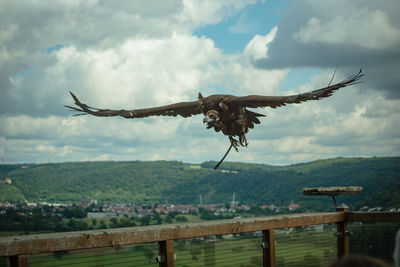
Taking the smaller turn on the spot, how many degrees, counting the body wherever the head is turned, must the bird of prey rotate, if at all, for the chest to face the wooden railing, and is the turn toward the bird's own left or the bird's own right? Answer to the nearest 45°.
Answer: approximately 45° to the bird's own left

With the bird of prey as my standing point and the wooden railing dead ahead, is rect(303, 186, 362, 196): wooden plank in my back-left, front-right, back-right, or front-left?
front-left

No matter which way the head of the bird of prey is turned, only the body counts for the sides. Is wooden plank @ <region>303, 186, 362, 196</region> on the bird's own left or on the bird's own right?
on the bird's own left

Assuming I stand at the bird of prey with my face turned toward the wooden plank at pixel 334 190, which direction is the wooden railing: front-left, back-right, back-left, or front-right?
front-right

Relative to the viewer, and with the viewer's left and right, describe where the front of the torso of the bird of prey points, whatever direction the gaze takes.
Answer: facing the viewer and to the left of the viewer
